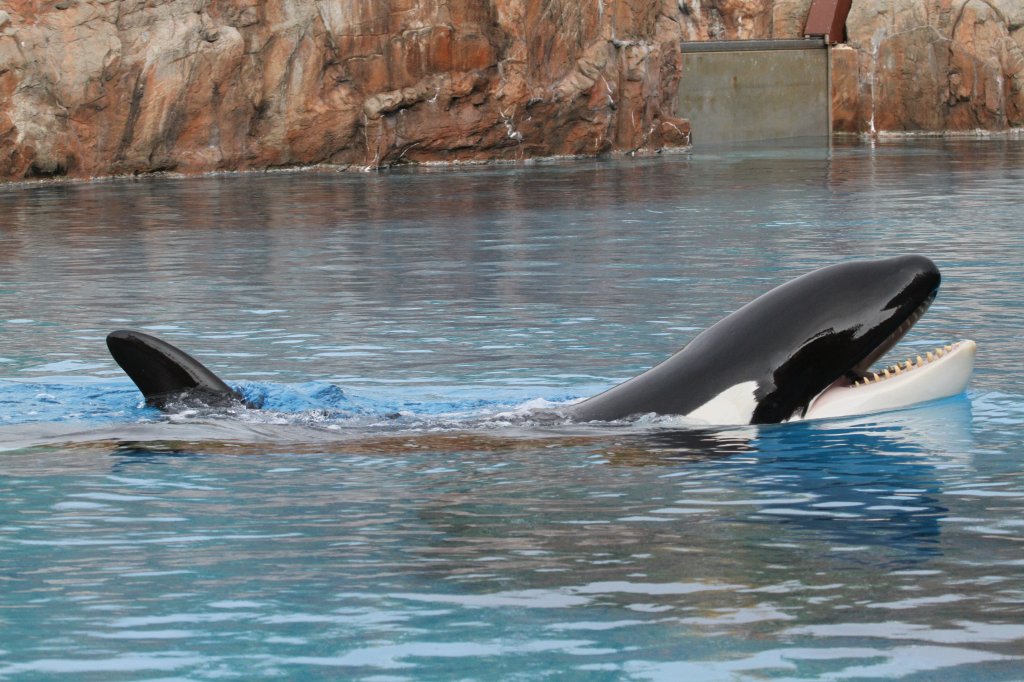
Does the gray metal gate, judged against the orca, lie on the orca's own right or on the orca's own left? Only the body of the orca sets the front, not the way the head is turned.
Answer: on the orca's own left

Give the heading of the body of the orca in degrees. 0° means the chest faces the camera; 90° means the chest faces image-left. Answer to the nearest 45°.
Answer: approximately 270°
